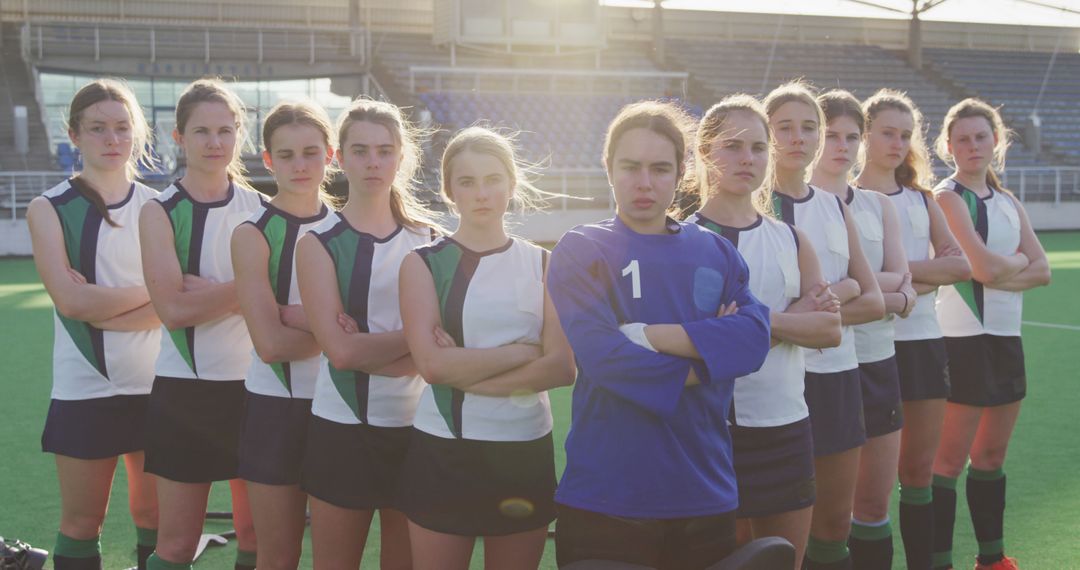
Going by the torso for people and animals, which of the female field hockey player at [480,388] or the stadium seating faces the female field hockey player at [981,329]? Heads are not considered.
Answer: the stadium seating

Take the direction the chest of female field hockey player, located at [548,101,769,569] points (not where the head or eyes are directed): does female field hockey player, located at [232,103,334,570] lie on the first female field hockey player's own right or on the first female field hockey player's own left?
on the first female field hockey player's own right

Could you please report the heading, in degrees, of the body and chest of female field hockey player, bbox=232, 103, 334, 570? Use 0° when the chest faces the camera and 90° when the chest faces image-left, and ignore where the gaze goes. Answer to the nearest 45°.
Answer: approximately 315°

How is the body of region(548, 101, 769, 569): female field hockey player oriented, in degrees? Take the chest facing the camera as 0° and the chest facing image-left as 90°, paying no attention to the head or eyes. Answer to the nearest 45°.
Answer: approximately 0°

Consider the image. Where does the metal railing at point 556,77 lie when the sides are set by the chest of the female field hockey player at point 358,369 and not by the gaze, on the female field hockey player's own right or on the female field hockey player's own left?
on the female field hockey player's own left

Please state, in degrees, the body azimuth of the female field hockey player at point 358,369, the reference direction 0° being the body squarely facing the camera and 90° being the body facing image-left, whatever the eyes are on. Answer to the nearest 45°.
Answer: approximately 315°

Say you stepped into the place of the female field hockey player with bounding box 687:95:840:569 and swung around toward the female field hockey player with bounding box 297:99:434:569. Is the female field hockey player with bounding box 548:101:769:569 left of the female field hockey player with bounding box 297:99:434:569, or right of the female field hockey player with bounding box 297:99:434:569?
left

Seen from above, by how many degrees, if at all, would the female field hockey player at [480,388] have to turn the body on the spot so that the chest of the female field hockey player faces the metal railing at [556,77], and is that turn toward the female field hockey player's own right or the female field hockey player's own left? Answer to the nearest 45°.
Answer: approximately 180°
